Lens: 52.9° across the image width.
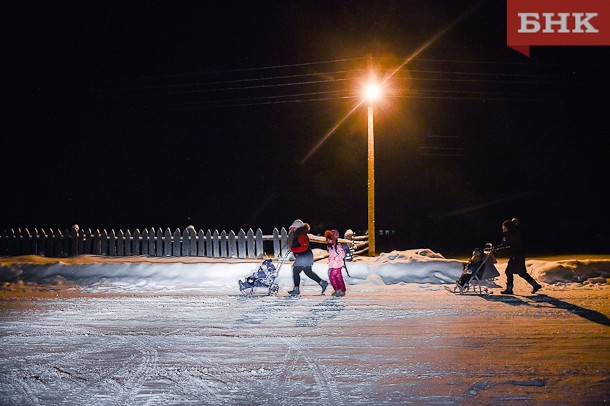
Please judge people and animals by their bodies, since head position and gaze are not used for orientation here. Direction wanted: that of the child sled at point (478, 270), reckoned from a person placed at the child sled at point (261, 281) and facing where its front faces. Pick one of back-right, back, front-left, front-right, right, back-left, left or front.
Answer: back

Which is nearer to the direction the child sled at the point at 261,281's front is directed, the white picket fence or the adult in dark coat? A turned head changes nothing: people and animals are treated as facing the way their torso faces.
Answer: the white picket fence

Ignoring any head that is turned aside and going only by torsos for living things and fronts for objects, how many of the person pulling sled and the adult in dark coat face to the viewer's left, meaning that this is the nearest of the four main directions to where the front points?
2

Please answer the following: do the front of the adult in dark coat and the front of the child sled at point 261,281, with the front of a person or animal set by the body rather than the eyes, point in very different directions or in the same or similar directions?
same or similar directions

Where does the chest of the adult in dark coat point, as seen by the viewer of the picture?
to the viewer's left

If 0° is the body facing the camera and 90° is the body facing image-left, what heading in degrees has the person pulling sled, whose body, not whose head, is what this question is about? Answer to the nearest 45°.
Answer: approximately 90°

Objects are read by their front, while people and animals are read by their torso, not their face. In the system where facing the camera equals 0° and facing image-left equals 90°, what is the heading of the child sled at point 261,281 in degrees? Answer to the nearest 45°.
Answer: approximately 90°
